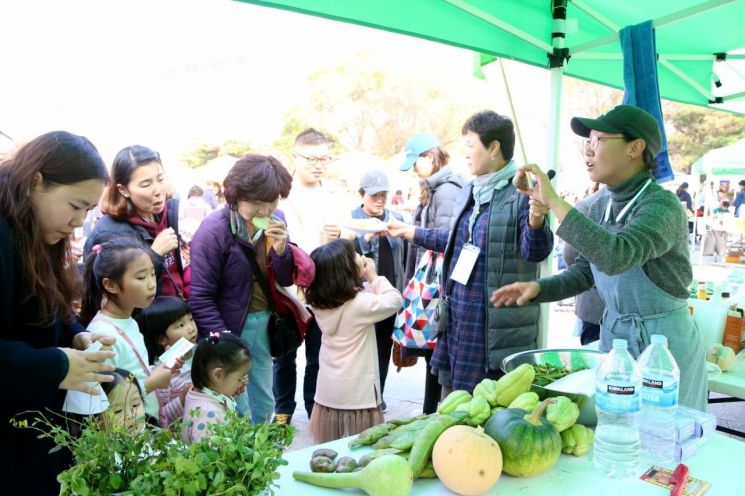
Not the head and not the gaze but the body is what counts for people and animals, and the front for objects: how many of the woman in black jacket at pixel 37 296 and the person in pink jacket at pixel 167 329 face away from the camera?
0

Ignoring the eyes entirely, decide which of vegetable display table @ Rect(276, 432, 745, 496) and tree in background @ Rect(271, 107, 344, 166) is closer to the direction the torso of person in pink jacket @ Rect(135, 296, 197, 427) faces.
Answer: the vegetable display table

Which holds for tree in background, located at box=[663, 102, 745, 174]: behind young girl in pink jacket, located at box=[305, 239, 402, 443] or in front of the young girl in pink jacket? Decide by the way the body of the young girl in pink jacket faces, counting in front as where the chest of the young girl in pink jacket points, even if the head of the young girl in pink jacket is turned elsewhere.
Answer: in front

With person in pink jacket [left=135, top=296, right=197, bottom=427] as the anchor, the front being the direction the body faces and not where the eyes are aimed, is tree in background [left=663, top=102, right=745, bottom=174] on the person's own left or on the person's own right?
on the person's own left

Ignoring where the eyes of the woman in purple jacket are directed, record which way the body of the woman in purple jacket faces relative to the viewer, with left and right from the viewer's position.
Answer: facing the viewer and to the right of the viewer

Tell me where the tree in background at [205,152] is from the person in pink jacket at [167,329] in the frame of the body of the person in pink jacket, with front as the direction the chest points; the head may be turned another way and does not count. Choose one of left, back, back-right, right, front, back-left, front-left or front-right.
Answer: back-left

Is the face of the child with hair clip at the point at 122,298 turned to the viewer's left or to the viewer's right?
to the viewer's right

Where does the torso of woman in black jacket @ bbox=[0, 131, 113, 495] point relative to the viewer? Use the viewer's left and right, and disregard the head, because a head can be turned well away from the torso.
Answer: facing to the right of the viewer

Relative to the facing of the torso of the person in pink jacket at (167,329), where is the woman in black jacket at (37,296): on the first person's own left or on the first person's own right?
on the first person's own right

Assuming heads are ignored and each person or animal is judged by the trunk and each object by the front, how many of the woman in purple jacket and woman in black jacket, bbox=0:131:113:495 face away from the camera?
0
